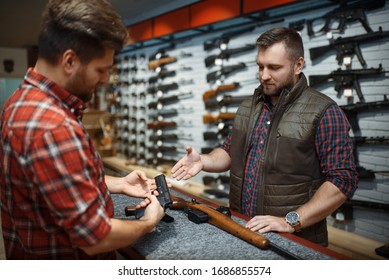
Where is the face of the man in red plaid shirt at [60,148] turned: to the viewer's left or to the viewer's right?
to the viewer's right

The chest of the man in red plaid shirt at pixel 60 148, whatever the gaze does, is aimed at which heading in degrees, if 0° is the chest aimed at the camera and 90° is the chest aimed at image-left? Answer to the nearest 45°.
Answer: approximately 270°
